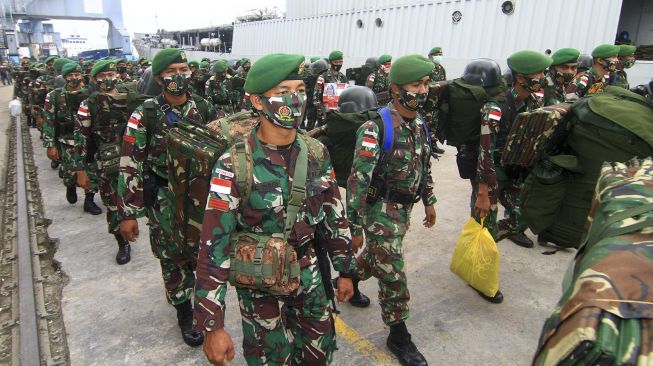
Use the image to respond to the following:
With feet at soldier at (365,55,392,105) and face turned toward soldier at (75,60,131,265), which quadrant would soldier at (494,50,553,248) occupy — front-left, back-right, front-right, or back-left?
front-left

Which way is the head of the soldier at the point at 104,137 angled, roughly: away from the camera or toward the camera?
toward the camera

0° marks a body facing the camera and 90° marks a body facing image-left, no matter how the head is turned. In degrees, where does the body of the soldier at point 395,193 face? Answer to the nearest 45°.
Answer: approximately 315°

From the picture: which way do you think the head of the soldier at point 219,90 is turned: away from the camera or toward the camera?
toward the camera

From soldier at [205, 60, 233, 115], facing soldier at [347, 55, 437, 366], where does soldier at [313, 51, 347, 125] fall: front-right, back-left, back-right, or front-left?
front-left

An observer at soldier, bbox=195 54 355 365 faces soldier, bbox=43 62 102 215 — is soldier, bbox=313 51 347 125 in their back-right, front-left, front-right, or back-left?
front-right

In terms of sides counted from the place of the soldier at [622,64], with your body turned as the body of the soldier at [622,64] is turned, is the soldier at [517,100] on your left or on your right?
on your right

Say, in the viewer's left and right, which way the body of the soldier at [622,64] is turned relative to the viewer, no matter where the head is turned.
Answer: facing the viewer and to the right of the viewer

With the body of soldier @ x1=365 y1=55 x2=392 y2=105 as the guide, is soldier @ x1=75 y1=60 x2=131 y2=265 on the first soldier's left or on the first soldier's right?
on the first soldier's right

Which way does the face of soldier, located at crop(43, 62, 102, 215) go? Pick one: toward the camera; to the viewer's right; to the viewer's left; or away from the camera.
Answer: toward the camera

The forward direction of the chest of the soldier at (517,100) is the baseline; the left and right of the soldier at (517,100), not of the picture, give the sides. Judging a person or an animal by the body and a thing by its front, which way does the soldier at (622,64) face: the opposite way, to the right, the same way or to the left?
the same way
